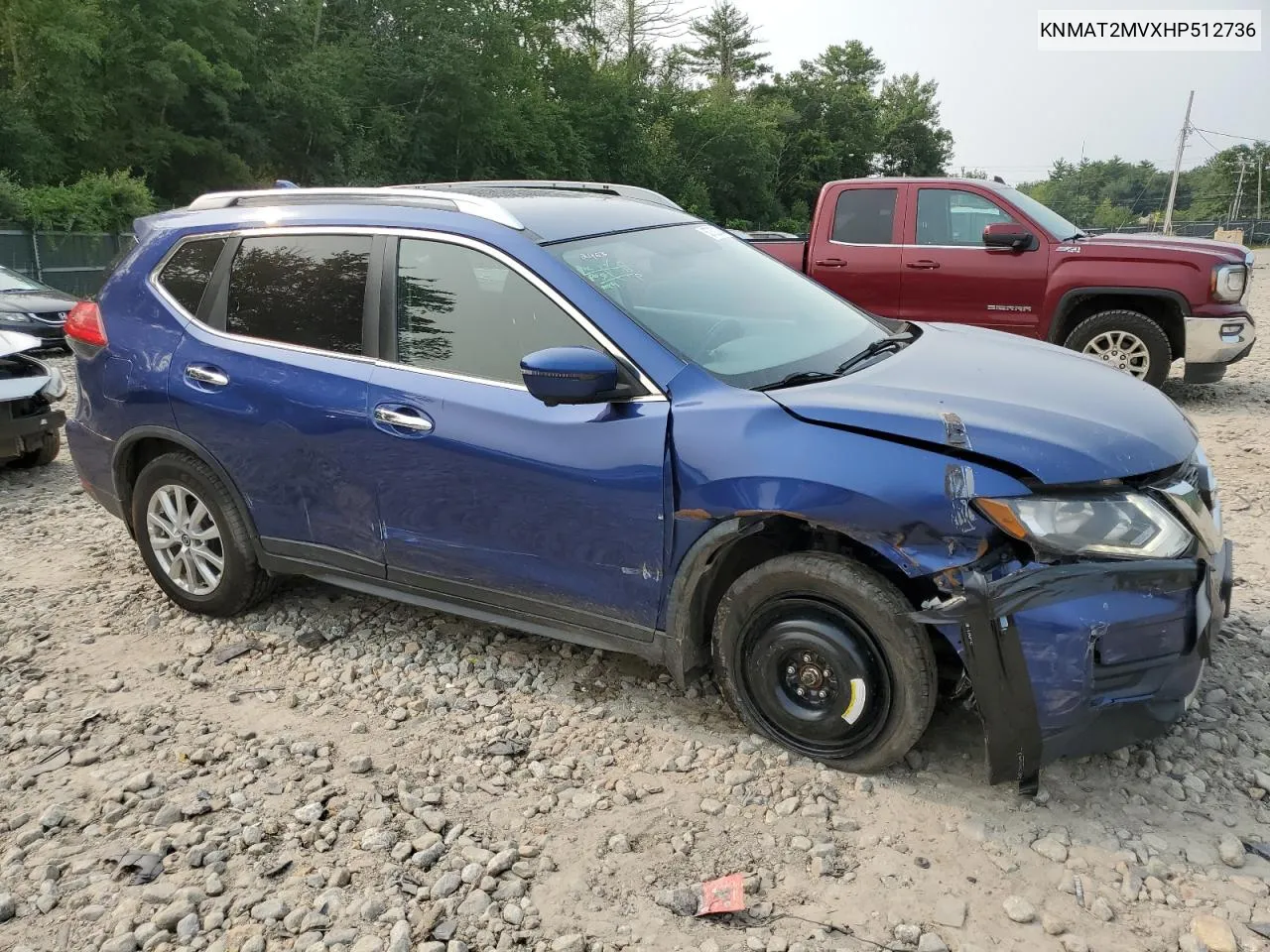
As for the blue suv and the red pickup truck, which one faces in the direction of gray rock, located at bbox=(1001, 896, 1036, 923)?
the blue suv

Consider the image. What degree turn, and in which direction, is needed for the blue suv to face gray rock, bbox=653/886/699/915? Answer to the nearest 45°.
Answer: approximately 45° to its right

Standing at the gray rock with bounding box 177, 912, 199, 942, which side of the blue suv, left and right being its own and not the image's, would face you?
right

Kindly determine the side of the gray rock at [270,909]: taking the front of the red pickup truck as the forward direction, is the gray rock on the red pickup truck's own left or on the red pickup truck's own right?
on the red pickup truck's own right

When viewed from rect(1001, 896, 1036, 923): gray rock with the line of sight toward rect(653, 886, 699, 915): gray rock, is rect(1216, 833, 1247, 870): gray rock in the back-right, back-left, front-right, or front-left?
back-right

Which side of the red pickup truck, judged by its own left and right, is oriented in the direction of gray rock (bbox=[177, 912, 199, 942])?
right

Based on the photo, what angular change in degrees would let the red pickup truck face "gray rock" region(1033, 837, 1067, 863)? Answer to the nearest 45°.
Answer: approximately 90° to its right

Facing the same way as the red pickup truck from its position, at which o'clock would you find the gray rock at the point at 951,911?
The gray rock is roughly at 3 o'clock from the red pickup truck.

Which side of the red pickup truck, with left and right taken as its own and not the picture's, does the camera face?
right
